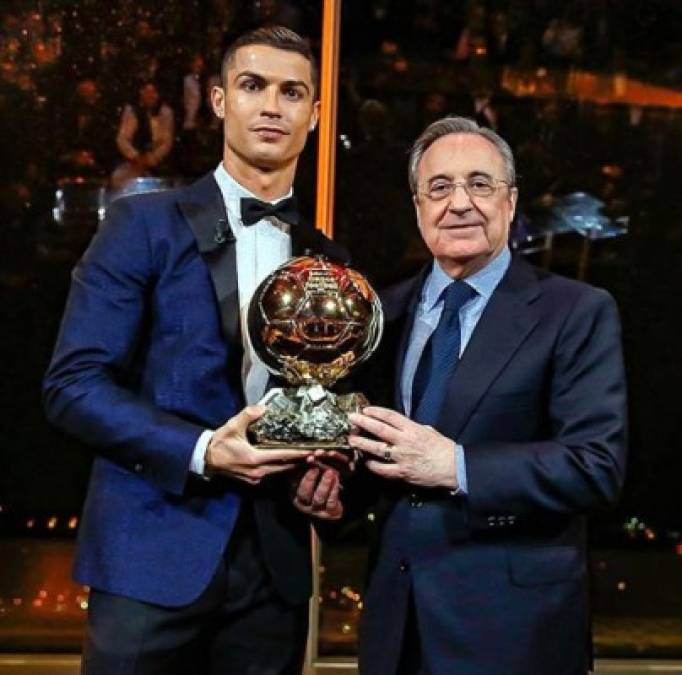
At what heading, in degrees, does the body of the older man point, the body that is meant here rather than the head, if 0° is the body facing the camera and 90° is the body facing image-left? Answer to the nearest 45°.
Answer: approximately 45°

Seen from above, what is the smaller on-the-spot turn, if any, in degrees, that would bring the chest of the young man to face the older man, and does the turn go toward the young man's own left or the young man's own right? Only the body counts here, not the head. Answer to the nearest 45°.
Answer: approximately 45° to the young man's own left

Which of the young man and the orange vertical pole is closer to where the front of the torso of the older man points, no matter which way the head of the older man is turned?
the young man

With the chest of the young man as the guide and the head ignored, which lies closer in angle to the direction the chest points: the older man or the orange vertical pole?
the older man

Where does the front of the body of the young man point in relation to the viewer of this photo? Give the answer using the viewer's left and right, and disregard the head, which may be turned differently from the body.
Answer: facing the viewer and to the right of the viewer

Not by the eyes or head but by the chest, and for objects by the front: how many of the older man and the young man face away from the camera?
0
